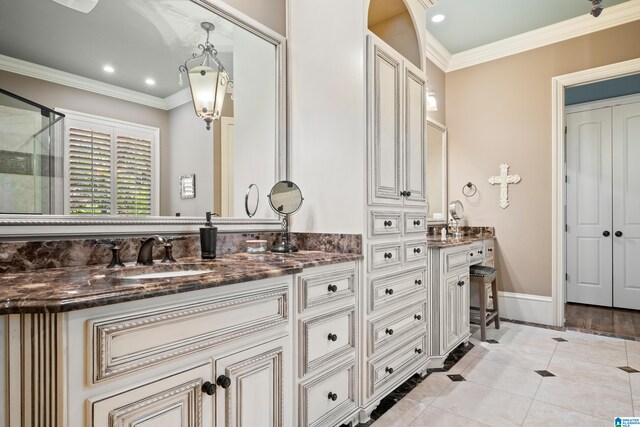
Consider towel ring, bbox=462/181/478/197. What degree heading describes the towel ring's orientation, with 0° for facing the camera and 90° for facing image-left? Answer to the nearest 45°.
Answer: approximately 0°

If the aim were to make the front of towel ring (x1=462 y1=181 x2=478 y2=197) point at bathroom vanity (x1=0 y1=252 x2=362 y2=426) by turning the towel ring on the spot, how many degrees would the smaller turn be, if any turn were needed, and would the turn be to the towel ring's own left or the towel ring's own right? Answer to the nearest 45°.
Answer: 0° — it already faces it

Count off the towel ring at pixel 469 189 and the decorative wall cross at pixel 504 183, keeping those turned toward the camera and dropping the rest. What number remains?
2

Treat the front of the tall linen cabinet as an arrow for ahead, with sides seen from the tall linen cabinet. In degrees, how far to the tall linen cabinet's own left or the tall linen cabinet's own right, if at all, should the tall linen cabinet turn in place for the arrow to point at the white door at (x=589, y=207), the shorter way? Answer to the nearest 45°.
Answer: approximately 90° to the tall linen cabinet's own left

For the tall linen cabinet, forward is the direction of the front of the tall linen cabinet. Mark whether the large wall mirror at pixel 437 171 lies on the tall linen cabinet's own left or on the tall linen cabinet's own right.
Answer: on the tall linen cabinet's own left

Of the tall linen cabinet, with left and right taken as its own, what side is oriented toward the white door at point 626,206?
left

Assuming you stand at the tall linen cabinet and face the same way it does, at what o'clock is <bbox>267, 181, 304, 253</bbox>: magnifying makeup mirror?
The magnifying makeup mirror is roughly at 4 o'clock from the tall linen cabinet.

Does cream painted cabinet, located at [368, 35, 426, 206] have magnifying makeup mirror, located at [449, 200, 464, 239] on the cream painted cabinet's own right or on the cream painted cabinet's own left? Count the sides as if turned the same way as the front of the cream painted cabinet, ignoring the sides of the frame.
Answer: on the cream painted cabinet's own left

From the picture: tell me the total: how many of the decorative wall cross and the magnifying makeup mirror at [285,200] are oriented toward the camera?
2

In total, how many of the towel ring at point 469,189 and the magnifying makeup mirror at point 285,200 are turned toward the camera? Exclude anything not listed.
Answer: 2
